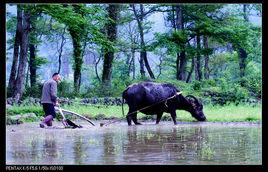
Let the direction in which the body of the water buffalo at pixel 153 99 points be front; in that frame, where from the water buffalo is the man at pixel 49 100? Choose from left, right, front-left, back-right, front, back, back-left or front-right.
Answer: back-right

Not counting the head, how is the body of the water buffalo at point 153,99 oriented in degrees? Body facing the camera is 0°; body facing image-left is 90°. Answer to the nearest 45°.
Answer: approximately 270°

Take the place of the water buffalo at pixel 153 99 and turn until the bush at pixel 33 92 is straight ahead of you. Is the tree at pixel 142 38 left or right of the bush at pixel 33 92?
right

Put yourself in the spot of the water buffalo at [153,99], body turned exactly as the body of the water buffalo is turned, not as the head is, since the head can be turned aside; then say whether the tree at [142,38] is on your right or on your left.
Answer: on your left

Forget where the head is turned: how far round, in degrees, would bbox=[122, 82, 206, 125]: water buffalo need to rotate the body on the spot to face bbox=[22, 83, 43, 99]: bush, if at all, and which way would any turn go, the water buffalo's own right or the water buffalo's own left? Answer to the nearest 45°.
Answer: approximately 135° to the water buffalo's own left
